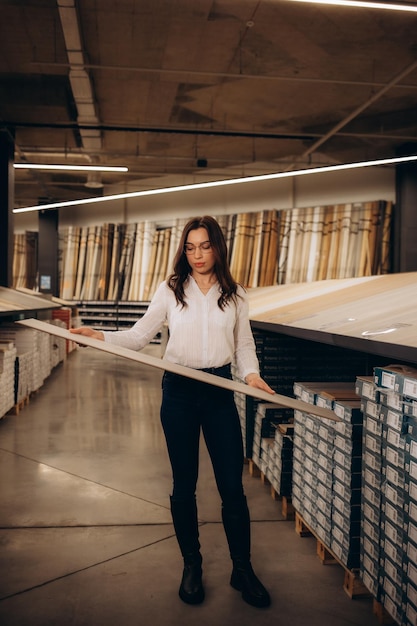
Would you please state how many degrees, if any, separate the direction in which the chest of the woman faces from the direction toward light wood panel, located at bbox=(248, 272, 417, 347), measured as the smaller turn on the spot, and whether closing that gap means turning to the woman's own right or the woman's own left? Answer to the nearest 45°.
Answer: approximately 135° to the woman's own left

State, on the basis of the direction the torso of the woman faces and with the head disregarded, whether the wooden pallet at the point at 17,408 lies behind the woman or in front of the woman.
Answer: behind

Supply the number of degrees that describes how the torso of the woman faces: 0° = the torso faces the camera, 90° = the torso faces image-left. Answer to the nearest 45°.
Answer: approximately 0°
